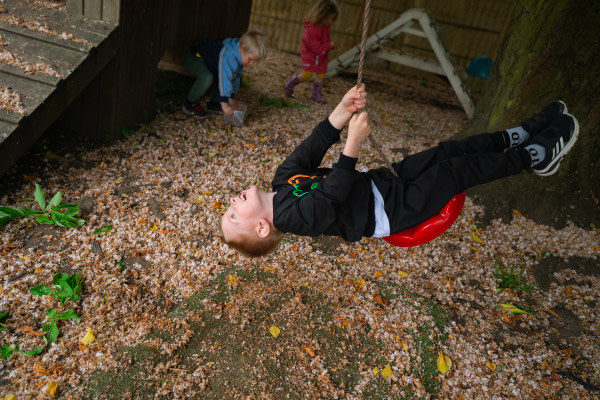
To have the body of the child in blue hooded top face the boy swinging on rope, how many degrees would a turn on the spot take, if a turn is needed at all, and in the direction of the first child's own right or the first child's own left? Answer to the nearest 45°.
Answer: approximately 90° to the first child's own right

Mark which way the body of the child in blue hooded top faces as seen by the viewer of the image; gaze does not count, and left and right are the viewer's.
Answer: facing to the right of the viewer

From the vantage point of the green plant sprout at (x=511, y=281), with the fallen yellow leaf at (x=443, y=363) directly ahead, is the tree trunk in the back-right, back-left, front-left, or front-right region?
back-right

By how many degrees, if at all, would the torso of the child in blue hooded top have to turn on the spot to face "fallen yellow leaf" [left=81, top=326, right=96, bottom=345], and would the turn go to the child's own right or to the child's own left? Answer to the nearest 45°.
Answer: approximately 90° to the child's own right

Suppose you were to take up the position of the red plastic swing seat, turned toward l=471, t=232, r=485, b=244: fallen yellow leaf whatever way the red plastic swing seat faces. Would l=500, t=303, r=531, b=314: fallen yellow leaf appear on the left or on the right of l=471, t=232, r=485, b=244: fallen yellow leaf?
right
